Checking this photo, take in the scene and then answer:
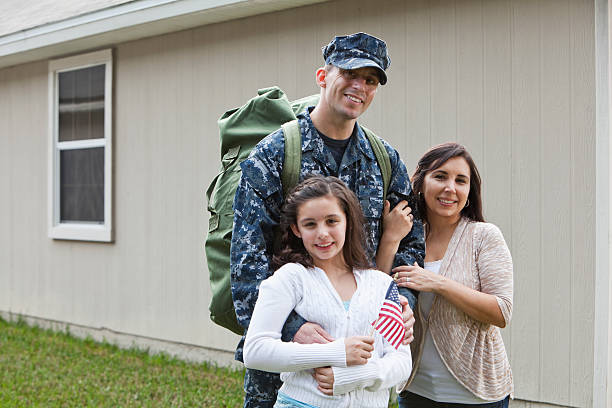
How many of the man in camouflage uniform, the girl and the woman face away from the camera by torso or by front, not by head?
0

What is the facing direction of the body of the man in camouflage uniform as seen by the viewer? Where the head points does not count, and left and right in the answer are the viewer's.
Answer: facing the viewer and to the right of the viewer

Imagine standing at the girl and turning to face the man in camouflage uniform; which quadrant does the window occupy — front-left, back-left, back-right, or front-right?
front-left

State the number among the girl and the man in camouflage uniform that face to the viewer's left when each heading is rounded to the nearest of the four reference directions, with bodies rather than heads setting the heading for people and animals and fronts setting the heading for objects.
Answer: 0

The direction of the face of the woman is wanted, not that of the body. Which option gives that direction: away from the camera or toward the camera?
toward the camera

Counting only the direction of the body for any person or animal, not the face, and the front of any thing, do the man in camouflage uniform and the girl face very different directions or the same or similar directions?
same or similar directions

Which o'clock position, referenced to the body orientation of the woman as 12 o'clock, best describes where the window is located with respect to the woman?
The window is roughly at 3 o'clock from the woman.

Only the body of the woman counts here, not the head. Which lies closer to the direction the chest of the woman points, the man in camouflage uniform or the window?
the man in camouflage uniform

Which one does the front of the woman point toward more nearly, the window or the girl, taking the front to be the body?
the girl

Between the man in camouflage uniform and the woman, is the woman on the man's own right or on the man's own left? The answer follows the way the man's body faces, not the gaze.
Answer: on the man's own left

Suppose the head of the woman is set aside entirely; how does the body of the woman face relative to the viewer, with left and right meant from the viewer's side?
facing the viewer and to the left of the viewer

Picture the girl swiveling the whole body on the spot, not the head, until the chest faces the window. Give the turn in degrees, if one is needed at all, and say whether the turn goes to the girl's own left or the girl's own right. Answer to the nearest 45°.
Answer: approximately 180°

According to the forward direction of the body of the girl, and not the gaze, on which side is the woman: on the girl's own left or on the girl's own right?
on the girl's own left
